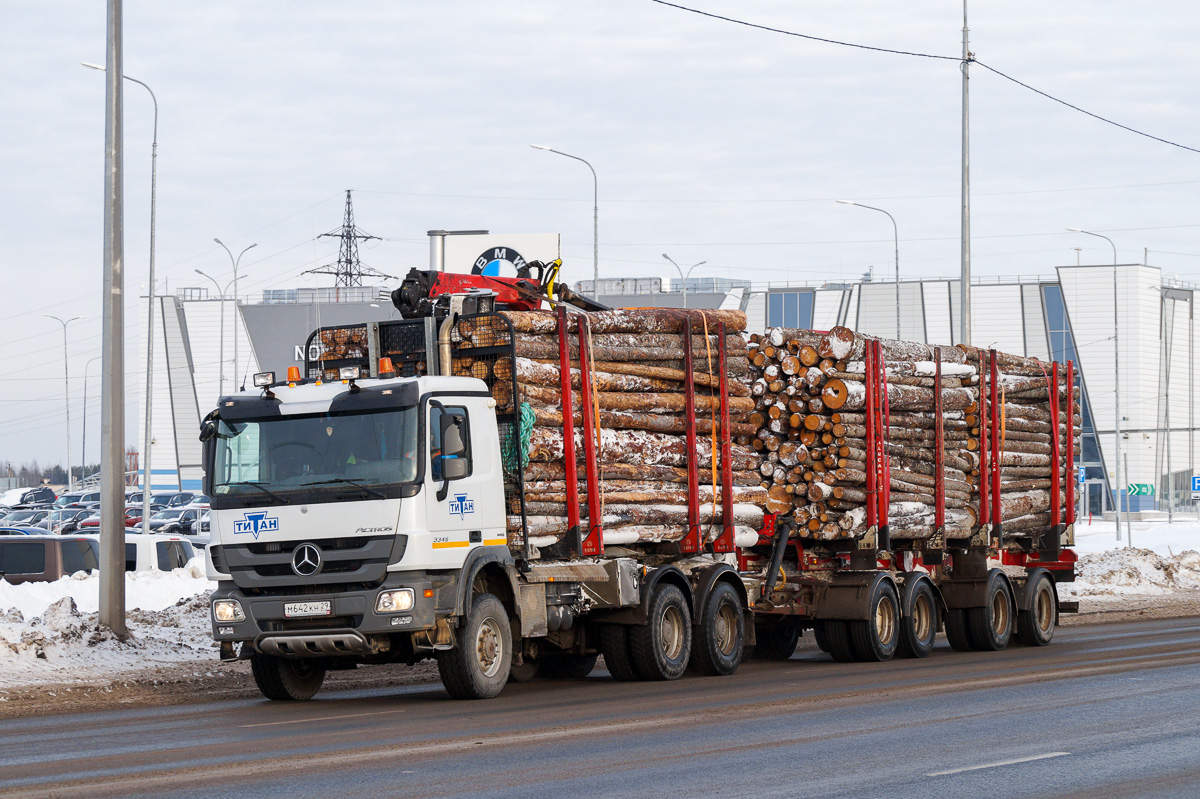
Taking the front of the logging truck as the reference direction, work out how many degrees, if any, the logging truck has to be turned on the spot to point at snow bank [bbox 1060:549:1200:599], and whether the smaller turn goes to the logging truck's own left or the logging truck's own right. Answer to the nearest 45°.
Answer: approximately 180°

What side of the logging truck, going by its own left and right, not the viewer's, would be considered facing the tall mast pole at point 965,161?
back

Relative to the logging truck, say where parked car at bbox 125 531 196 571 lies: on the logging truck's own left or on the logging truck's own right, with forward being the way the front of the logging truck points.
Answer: on the logging truck's own right

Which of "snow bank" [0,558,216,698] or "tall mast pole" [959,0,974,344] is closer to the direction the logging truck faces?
the snow bank

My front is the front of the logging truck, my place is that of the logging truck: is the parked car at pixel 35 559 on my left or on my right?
on my right

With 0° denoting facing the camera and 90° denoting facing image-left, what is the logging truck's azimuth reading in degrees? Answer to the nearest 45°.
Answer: approximately 45°
